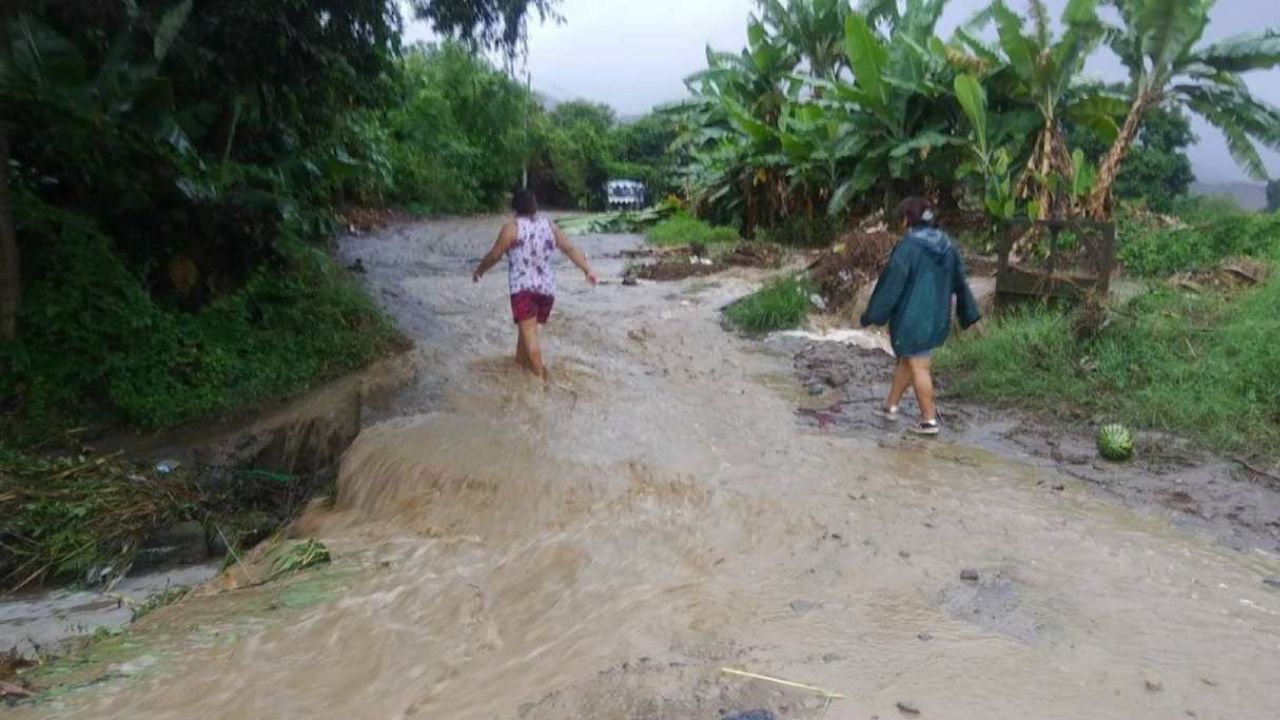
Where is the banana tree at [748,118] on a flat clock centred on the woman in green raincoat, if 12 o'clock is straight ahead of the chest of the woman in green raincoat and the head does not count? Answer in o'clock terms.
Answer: The banana tree is roughly at 1 o'clock from the woman in green raincoat.

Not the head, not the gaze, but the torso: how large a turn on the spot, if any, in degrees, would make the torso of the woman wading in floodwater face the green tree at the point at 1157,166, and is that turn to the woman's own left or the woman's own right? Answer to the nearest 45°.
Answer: approximately 45° to the woman's own right

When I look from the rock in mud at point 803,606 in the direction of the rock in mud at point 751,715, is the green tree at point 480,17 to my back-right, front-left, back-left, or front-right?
back-right

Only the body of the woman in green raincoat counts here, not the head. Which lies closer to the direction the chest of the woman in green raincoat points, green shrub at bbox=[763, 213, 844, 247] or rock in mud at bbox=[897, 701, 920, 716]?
the green shrub

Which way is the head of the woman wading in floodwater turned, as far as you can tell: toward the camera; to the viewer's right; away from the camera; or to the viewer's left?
away from the camera

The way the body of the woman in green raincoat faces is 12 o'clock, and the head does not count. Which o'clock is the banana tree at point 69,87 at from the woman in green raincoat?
The banana tree is roughly at 10 o'clock from the woman in green raincoat.

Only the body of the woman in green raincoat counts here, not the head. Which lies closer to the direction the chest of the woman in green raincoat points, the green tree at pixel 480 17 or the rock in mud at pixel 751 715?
the green tree

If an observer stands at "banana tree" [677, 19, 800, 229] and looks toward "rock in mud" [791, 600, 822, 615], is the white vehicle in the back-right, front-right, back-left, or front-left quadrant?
back-right

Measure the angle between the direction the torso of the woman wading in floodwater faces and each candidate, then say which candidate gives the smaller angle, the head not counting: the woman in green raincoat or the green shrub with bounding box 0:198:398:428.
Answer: the green shrub

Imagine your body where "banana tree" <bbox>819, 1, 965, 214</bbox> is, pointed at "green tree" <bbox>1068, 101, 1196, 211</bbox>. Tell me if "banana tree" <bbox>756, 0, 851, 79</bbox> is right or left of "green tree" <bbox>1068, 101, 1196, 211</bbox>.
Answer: left

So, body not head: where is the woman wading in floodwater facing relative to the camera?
away from the camera

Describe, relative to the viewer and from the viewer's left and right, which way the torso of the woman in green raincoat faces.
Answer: facing away from the viewer and to the left of the viewer

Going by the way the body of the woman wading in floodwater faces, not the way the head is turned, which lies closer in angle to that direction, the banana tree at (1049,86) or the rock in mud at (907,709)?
the banana tree

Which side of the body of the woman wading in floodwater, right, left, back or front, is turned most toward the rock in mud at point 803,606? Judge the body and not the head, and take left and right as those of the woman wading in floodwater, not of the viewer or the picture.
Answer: back
